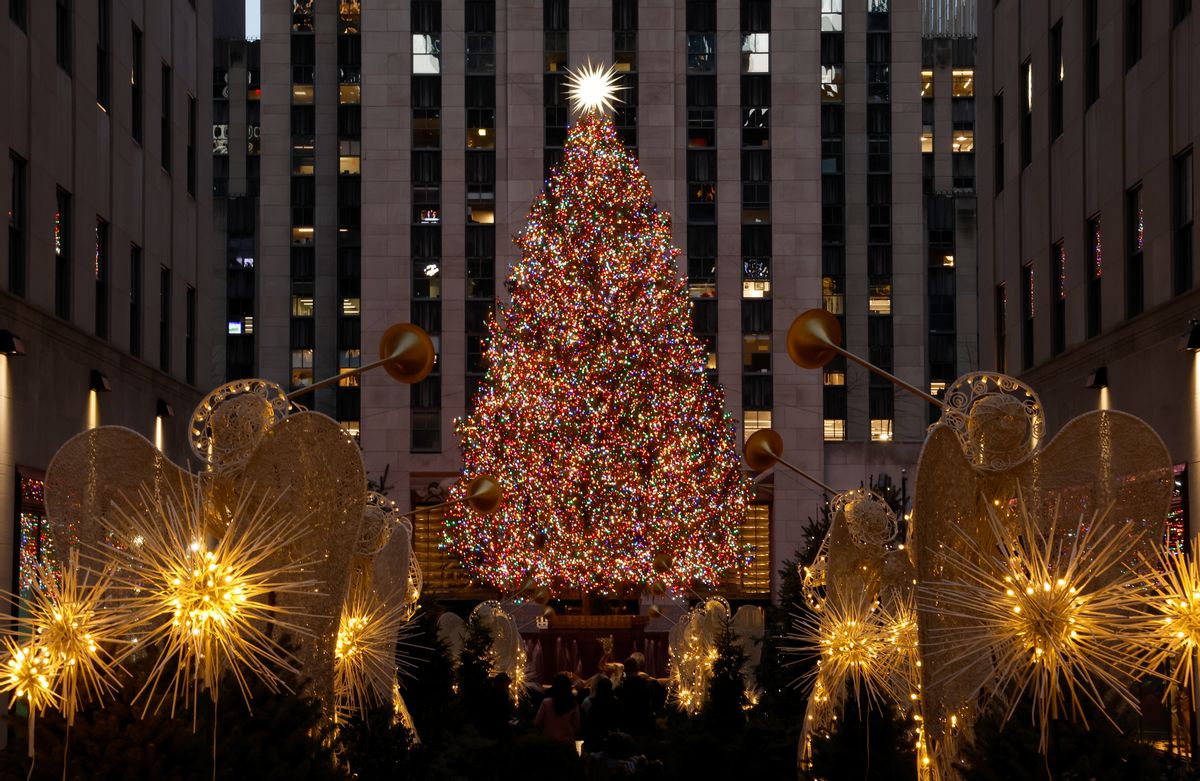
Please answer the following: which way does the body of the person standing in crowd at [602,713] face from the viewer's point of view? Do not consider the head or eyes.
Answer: away from the camera

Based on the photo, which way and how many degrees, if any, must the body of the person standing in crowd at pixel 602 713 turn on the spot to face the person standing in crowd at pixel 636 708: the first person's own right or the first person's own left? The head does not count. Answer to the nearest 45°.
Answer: approximately 45° to the first person's own right

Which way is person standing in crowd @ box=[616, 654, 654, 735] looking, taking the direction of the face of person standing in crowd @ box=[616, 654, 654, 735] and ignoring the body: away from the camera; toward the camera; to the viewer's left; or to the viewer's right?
away from the camera

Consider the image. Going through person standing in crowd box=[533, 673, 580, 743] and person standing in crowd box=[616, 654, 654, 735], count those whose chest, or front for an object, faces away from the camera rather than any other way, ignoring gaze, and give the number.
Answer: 2

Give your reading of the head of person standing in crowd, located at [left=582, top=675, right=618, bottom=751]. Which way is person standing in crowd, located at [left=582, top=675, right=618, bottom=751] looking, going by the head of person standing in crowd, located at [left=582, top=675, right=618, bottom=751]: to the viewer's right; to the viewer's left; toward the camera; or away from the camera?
away from the camera

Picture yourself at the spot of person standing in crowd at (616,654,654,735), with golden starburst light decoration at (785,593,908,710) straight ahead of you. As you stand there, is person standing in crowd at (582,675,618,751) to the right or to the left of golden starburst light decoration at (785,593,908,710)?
right

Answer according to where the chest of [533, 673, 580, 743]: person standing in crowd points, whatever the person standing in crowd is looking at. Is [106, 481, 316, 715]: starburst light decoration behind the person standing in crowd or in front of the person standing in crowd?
behind

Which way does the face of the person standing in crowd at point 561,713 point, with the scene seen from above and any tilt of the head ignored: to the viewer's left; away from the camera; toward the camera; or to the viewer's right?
away from the camera

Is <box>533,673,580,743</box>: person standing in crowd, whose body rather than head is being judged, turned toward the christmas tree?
yes

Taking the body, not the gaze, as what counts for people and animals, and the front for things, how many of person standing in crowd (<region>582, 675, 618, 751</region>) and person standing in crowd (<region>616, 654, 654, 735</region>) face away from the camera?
2

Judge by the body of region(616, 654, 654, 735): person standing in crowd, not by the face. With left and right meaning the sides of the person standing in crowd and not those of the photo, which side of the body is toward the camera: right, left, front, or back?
back

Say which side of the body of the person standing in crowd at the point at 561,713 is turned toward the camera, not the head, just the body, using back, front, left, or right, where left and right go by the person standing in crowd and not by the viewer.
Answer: back
